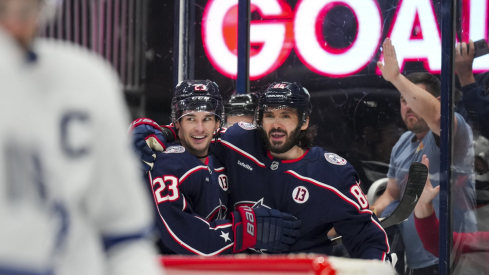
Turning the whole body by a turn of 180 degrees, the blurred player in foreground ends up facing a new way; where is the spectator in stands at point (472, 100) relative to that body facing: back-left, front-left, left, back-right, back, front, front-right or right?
front-right

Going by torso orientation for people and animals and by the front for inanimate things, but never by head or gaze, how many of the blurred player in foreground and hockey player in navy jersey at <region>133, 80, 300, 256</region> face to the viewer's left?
0

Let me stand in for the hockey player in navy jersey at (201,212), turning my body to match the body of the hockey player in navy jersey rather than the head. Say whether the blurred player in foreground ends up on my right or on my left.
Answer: on my right

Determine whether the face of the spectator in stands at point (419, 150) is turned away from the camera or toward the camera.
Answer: toward the camera

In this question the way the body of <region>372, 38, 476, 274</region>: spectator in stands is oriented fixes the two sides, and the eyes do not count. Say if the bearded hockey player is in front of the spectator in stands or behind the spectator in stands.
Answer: in front

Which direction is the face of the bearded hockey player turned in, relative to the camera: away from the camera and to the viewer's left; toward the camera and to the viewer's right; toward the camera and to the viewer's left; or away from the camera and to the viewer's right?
toward the camera and to the viewer's left

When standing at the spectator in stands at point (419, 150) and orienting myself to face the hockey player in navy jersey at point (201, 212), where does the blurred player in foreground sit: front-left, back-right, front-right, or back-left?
front-left

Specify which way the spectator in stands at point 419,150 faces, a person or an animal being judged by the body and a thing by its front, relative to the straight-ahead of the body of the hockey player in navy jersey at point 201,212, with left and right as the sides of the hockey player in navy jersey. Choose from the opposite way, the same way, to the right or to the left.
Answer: to the right

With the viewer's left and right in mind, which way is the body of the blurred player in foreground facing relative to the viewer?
facing the viewer

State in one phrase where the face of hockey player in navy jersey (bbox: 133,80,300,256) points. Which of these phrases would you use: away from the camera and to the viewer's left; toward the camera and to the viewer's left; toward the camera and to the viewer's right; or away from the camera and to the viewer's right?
toward the camera and to the viewer's right

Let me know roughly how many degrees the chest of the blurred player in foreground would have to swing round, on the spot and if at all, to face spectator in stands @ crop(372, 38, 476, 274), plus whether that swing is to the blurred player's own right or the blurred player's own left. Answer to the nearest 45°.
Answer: approximately 135° to the blurred player's own left

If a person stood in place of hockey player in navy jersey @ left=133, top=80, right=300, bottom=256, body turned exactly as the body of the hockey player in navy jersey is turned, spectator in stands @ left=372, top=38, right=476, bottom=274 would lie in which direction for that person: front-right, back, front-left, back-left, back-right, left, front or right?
left

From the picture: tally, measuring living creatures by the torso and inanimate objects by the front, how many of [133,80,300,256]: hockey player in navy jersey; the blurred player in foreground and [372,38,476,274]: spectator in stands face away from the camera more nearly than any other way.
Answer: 0

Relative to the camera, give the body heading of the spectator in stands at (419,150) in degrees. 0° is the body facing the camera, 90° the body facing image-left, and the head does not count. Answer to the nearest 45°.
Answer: approximately 45°

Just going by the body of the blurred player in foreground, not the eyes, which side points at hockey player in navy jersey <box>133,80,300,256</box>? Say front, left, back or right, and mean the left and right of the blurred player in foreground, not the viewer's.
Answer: back
